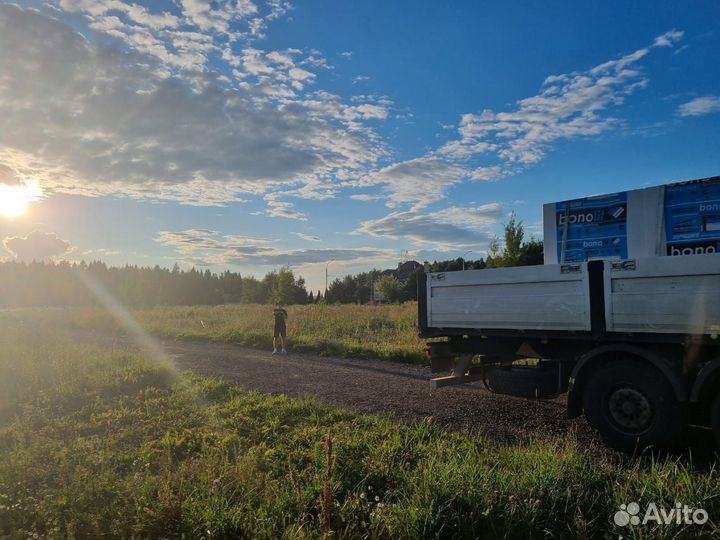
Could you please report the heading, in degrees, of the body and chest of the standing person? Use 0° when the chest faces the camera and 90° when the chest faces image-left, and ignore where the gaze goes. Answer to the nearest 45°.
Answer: approximately 0°

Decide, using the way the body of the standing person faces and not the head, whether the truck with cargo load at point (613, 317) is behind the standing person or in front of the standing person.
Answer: in front
